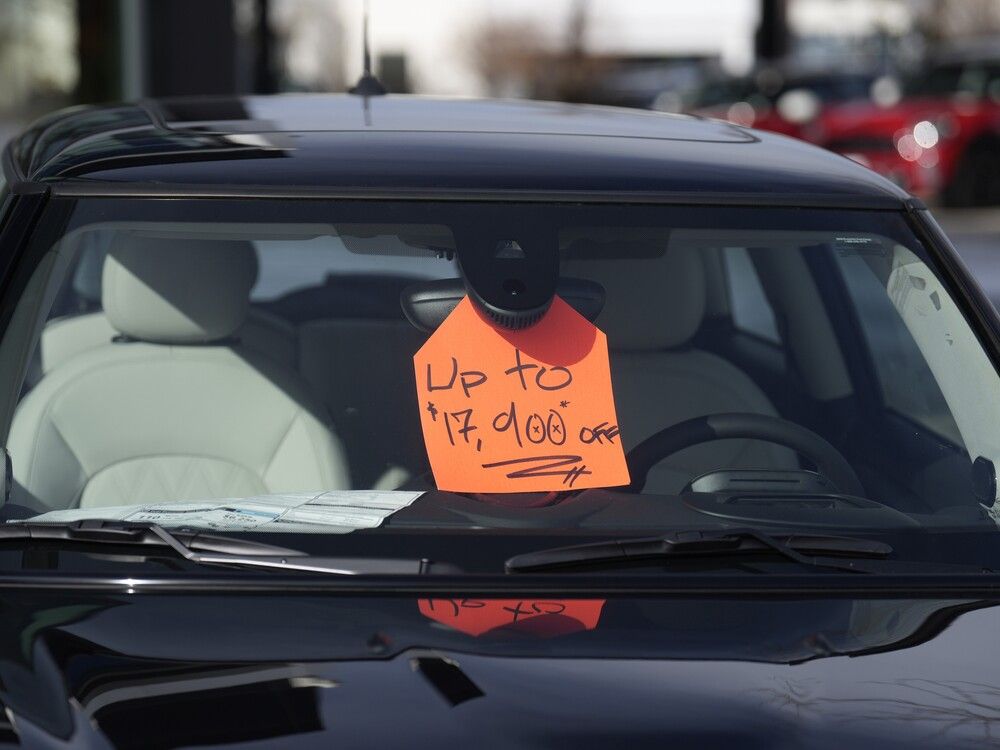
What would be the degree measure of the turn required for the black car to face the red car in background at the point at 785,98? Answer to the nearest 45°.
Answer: approximately 180°

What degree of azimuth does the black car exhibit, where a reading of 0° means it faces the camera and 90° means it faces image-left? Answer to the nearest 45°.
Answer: approximately 0°

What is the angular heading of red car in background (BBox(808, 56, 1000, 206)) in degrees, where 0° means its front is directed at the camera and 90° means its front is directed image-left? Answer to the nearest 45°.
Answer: approximately 45°

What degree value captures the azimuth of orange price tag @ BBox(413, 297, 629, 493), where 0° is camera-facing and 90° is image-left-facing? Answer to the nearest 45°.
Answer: approximately 0°

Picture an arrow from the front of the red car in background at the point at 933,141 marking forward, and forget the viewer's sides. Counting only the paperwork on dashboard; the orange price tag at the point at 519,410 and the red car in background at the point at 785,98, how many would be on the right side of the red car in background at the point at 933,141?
1

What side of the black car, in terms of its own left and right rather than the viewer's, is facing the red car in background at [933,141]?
back

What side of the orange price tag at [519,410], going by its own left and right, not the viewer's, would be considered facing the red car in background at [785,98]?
back

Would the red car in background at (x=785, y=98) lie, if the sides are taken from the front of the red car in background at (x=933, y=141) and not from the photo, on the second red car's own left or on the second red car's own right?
on the second red car's own right
